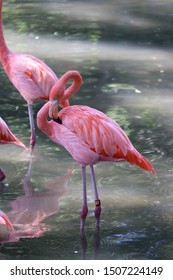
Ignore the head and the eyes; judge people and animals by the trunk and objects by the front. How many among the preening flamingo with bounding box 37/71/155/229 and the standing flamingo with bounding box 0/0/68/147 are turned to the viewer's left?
2

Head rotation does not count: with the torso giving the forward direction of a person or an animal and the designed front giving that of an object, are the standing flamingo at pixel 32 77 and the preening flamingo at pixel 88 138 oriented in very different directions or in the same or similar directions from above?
same or similar directions

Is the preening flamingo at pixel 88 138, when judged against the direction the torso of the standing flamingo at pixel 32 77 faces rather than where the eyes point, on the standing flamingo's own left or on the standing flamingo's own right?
on the standing flamingo's own left

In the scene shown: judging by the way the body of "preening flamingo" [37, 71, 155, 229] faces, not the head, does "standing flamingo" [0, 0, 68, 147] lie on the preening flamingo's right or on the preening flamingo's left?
on the preening flamingo's right

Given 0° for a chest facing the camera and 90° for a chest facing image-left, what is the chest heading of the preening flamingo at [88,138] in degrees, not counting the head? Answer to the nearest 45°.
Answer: approximately 90°

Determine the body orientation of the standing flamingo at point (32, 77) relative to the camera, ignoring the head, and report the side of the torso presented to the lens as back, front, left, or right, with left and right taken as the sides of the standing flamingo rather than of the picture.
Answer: left
